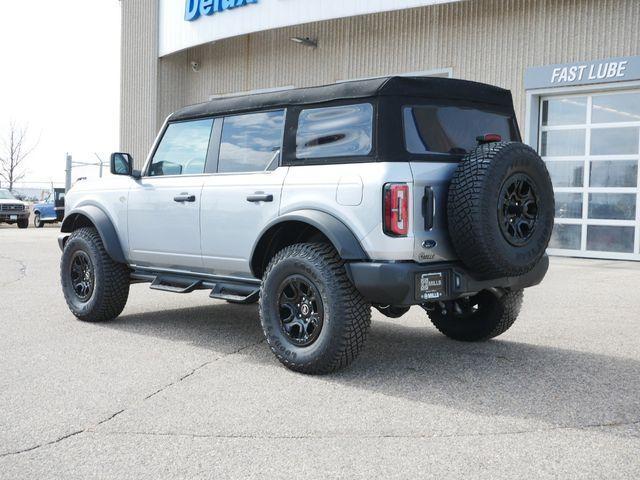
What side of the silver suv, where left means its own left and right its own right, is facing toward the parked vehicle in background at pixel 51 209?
front

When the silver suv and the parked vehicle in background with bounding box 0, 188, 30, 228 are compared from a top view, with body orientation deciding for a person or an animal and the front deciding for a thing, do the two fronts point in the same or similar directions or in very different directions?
very different directions

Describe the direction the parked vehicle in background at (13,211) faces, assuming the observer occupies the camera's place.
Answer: facing the viewer and to the right of the viewer

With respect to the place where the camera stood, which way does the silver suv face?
facing away from the viewer and to the left of the viewer

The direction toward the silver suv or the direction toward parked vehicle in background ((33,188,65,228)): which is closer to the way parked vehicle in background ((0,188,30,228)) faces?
the silver suv

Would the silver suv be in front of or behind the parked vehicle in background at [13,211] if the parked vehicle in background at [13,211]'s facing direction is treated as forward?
in front

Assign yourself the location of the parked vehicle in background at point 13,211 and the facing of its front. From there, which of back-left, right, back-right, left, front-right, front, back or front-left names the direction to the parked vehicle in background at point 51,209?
left

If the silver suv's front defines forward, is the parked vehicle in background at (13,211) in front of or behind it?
in front
